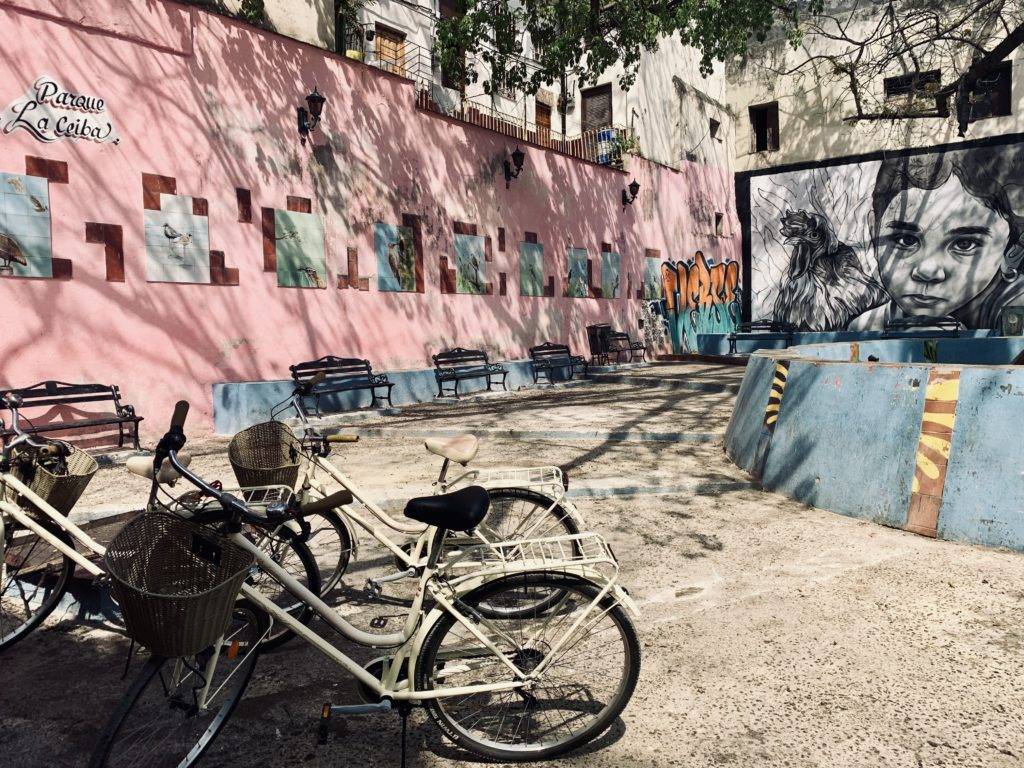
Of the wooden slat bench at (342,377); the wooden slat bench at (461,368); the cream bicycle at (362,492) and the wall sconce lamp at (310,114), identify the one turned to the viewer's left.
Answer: the cream bicycle

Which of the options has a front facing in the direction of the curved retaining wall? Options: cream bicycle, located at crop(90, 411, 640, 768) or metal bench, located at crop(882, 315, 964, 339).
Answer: the metal bench

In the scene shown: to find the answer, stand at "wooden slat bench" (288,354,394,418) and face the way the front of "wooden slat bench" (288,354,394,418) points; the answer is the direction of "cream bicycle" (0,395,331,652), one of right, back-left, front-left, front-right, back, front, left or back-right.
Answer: front-right

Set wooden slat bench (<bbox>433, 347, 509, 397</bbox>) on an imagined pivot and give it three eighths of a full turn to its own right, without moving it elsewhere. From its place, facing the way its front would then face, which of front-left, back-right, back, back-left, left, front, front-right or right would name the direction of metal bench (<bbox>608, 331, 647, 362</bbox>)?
back-right

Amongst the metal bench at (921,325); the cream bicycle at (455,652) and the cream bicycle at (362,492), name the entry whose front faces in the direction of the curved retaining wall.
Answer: the metal bench

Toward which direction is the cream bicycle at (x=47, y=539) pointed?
to the viewer's left

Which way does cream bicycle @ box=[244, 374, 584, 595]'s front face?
to the viewer's left

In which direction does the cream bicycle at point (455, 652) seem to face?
to the viewer's left

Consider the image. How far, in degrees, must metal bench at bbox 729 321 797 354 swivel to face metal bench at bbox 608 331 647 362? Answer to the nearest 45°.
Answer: approximately 45° to its right
